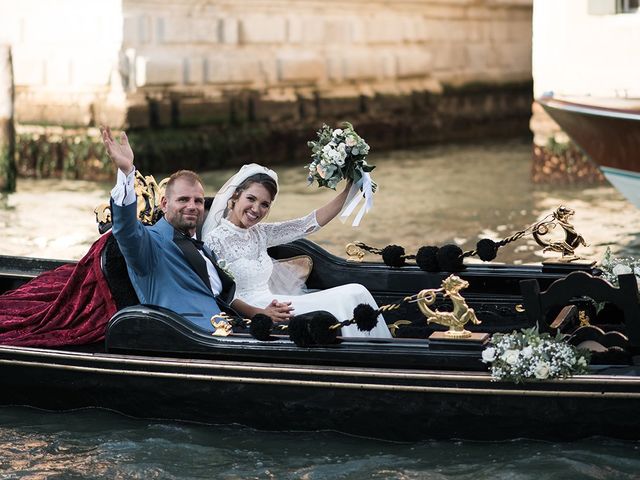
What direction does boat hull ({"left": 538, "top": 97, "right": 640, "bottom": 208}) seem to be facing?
to the viewer's left

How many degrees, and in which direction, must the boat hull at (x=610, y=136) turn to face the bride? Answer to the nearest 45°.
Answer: approximately 90° to its left

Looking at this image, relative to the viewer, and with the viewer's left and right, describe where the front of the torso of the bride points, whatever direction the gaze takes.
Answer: facing the viewer and to the right of the viewer

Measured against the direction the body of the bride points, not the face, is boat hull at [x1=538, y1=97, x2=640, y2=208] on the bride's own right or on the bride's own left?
on the bride's own left

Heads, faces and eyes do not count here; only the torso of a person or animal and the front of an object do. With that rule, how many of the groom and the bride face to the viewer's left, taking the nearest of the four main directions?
0

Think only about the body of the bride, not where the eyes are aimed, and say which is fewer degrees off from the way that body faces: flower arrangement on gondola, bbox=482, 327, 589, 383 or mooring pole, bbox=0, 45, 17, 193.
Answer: the flower arrangement on gondola

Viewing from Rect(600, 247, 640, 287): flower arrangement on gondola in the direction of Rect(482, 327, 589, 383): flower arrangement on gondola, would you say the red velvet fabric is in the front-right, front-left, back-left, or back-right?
front-right

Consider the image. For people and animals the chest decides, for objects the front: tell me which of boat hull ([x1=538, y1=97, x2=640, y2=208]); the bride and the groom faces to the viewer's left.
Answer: the boat hull

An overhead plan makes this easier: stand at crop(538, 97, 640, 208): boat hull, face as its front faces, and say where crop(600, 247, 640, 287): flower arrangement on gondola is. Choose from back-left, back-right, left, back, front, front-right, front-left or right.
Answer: left

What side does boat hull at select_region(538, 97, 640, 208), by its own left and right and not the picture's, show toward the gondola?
left

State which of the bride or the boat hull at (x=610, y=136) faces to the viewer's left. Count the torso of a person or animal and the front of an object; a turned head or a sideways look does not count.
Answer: the boat hull

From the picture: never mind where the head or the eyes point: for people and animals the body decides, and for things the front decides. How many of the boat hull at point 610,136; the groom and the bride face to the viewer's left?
1
